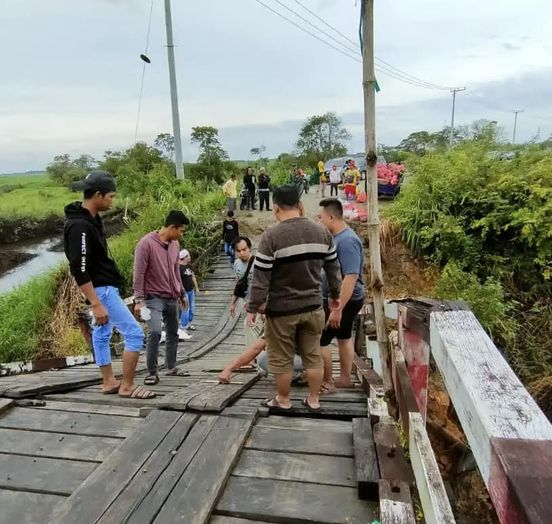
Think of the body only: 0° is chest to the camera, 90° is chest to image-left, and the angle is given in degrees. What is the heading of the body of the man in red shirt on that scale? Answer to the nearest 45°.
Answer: approximately 315°

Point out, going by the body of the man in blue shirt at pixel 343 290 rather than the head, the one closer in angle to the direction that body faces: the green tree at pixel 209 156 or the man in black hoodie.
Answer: the man in black hoodie

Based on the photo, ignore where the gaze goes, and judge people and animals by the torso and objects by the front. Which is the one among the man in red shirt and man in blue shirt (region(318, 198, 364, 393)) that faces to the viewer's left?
the man in blue shirt

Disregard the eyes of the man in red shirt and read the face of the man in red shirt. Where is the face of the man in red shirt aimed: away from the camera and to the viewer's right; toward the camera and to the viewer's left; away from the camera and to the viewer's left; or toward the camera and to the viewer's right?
toward the camera and to the viewer's right

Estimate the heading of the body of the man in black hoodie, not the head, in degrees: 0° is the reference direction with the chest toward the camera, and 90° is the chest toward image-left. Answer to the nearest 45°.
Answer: approximately 270°

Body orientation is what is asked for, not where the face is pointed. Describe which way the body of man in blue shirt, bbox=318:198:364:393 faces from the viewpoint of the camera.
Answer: to the viewer's left

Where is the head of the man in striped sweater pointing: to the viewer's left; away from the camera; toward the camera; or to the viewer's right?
away from the camera

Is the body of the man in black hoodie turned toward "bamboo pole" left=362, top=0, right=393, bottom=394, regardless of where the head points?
yes

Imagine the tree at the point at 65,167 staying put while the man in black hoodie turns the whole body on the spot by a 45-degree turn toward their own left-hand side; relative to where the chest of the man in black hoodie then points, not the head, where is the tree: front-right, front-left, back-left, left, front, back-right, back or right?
front-left

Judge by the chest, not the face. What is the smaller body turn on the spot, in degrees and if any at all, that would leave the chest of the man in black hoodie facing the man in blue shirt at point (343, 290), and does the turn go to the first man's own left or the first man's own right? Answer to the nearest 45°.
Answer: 0° — they already face them

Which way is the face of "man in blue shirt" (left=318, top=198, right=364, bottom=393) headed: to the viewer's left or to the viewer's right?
to the viewer's left
